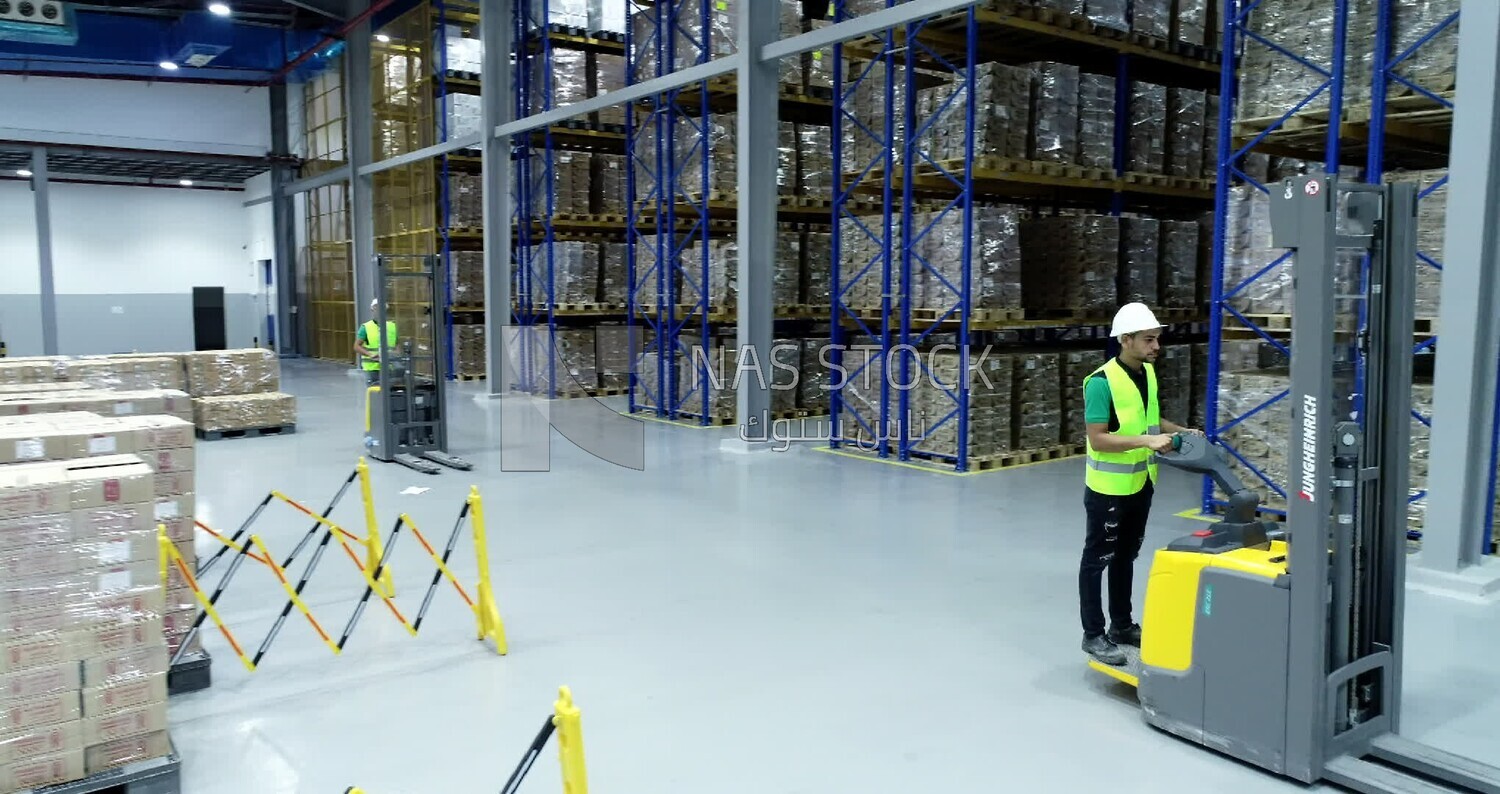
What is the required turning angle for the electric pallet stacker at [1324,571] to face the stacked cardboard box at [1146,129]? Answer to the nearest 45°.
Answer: approximately 135° to its left

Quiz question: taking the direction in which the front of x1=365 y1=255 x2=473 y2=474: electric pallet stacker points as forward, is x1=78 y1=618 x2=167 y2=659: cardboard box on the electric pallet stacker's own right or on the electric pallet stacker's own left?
on the electric pallet stacker's own right

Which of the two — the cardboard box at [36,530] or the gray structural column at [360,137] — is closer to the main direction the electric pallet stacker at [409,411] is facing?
the cardboard box

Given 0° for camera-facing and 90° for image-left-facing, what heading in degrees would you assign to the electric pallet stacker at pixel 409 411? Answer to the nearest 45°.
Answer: approximately 315°

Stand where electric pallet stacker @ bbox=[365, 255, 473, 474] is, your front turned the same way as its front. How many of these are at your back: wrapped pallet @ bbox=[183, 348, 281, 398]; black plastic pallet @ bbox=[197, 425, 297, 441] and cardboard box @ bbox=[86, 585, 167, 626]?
2

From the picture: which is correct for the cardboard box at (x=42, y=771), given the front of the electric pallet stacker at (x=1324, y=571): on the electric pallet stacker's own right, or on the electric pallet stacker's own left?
on the electric pallet stacker's own right

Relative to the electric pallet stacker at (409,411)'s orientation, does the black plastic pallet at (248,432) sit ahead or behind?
behind

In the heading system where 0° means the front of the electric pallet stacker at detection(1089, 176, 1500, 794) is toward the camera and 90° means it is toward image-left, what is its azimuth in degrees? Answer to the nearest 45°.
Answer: approximately 315°

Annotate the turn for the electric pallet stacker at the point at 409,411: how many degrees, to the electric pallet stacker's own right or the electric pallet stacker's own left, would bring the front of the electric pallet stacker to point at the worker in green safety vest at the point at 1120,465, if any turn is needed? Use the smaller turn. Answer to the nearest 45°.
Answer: approximately 45° to the electric pallet stacker's own right

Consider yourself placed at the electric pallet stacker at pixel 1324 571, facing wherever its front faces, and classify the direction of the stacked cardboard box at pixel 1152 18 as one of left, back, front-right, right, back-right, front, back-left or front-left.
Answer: back-left
